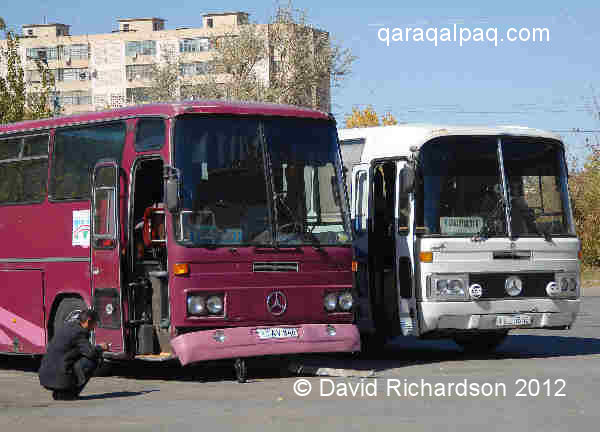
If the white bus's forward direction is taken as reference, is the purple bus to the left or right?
on its right

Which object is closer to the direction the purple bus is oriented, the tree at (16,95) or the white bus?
the white bus

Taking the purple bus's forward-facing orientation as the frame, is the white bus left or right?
on its left

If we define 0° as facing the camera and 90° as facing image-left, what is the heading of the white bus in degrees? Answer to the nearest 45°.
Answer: approximately 315°

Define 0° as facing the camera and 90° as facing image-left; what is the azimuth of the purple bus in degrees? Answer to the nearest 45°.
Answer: approximately 315°

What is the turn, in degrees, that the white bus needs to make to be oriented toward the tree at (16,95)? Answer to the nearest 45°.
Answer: approximately 180°

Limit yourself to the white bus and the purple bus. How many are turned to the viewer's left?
0
